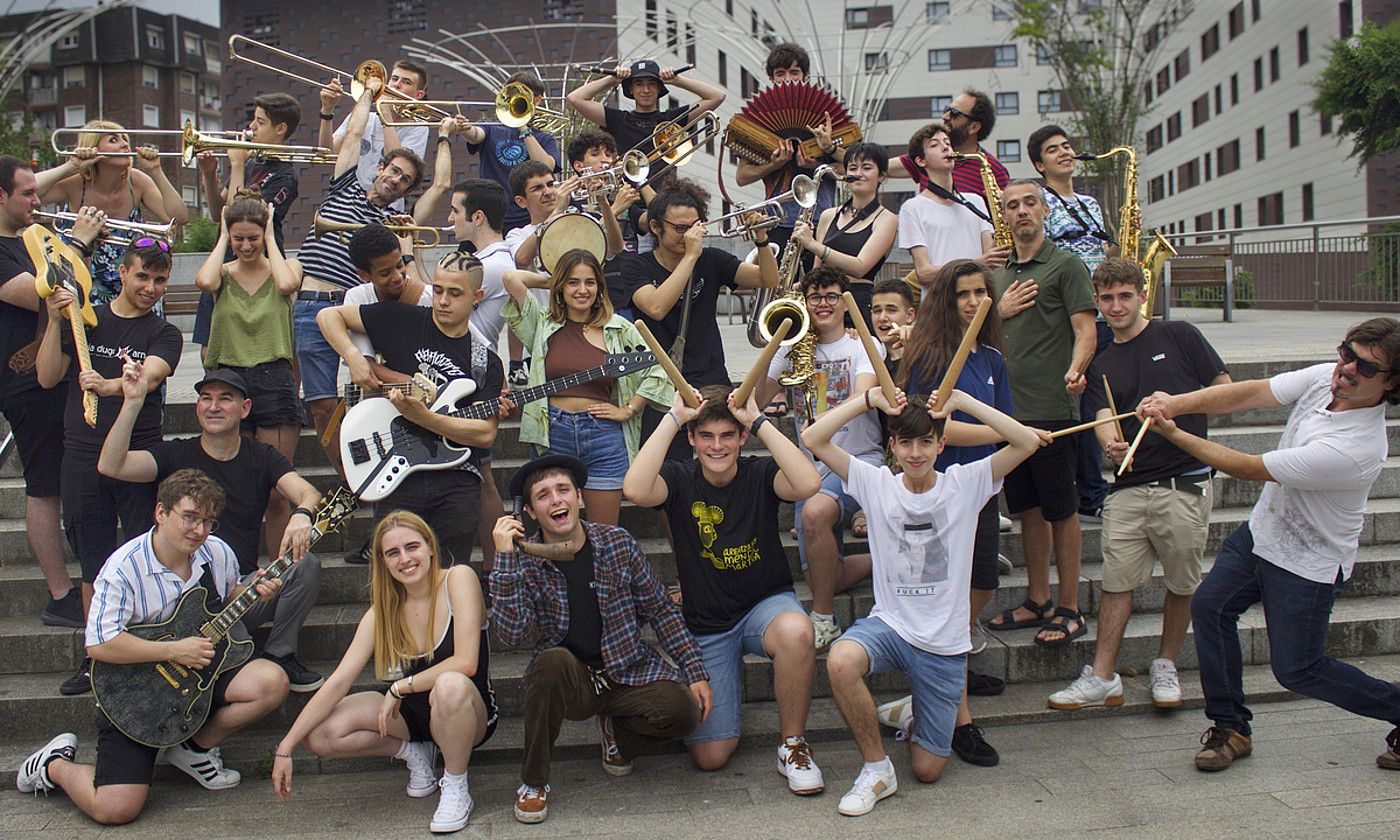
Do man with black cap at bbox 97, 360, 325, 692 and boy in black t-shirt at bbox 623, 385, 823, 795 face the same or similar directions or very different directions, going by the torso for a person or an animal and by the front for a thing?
same or similar directions

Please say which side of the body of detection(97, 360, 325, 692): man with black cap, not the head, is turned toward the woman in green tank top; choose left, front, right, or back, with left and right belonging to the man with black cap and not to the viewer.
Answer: back

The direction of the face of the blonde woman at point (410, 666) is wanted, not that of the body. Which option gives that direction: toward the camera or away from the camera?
toward the camera

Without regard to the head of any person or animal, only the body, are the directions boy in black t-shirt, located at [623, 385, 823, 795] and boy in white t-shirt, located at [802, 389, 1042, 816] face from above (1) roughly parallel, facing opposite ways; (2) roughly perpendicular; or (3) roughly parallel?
roughly parallel

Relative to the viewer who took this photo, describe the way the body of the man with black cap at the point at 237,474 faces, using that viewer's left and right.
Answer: facing the viewer

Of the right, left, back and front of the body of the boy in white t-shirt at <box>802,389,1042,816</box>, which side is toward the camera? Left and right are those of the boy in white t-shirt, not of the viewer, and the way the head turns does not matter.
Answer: front

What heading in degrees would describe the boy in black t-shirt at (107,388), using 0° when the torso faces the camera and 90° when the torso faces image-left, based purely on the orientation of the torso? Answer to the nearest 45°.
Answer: approximately 0°

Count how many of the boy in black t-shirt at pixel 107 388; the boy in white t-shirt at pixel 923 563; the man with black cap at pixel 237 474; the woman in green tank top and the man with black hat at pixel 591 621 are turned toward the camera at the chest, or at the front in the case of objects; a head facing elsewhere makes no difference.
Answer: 5
